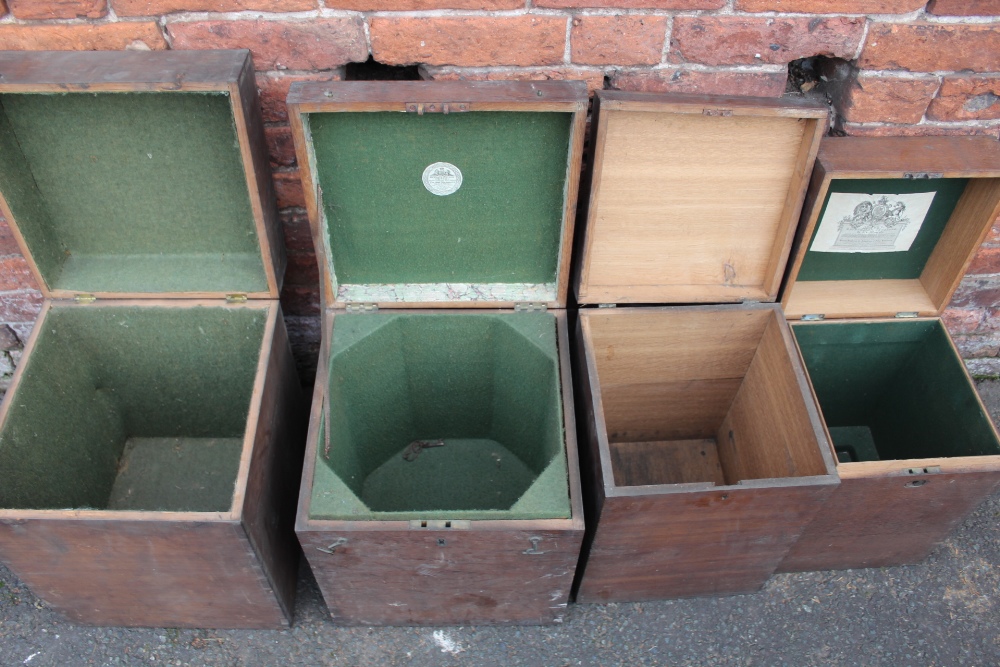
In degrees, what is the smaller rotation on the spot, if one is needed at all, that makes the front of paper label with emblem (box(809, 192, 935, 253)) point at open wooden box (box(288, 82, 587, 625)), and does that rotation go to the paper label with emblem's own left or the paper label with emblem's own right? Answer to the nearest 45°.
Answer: approximately 45° to the paper label with emblem's own right

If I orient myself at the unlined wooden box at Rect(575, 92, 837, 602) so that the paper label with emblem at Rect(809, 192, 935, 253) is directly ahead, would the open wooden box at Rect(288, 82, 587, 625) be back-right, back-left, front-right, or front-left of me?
back-left

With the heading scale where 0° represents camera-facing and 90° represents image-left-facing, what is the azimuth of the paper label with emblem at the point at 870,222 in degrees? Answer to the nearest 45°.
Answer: approximately 0°

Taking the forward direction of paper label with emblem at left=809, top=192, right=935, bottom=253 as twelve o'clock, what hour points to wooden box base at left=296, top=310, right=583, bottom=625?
The wooden box base is roughly at 1 o'clock from the paper label with emblem.
